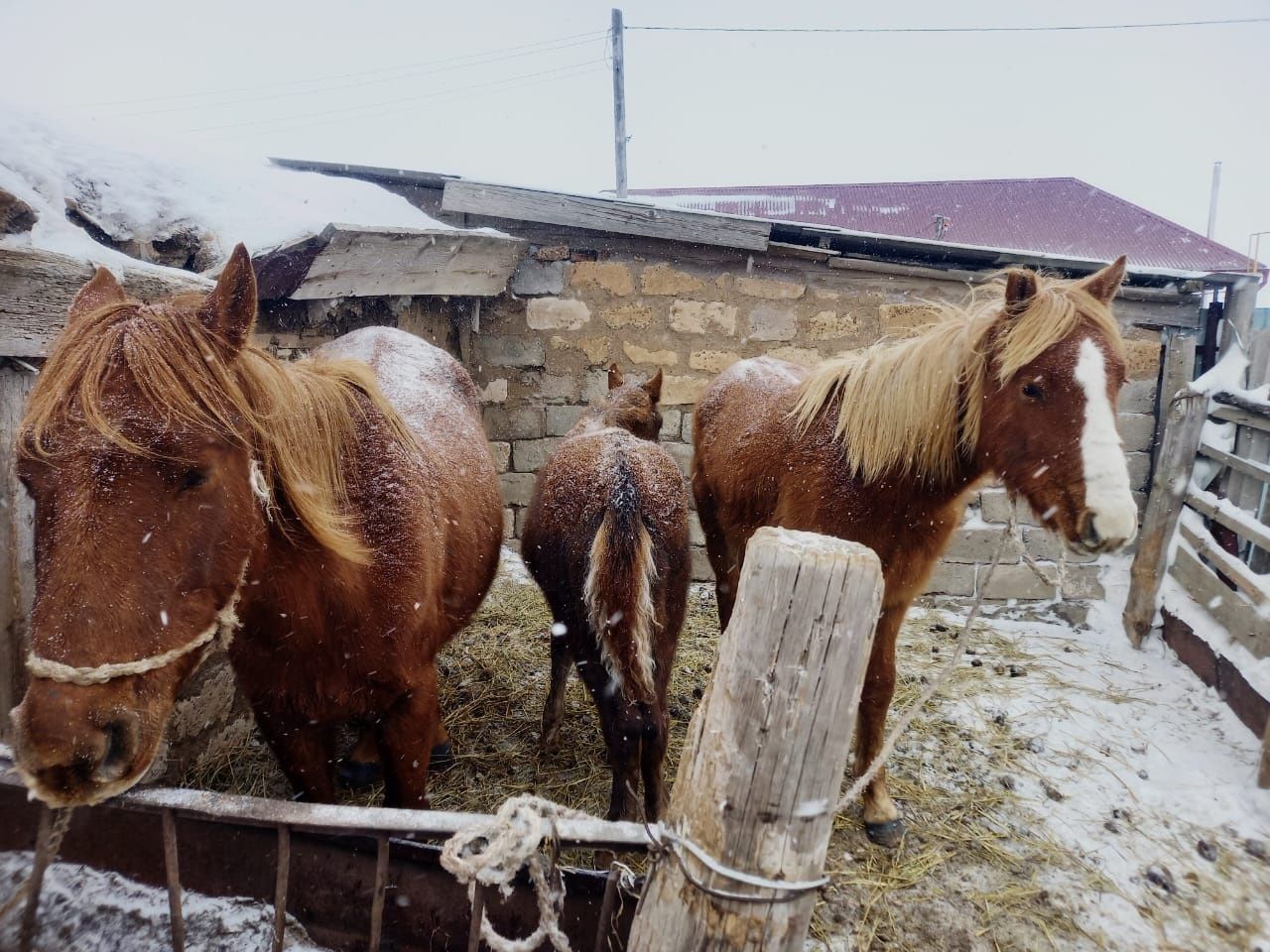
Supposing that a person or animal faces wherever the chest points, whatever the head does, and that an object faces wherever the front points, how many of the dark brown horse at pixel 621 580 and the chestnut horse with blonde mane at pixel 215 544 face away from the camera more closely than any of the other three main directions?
1

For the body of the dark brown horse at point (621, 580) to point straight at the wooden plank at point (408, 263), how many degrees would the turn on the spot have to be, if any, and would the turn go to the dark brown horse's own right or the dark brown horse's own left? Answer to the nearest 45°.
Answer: approximately 45° to the dark brown horse's own left

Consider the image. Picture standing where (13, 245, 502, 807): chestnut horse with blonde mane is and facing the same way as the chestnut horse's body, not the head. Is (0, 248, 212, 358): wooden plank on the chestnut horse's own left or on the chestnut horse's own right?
on the chestnut horse's own right

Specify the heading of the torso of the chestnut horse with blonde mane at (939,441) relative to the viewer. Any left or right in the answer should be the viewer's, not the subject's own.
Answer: facing the viewer and to the right of the viewer

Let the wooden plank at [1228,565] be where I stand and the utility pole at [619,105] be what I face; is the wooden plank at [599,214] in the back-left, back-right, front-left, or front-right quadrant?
front-left

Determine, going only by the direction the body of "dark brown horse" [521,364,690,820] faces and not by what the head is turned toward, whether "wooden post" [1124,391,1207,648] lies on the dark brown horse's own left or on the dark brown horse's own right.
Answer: on the dark brown horse's own right

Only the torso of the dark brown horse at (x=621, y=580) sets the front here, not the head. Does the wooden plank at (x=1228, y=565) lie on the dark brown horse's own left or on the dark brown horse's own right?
on the dark brown horse's own right

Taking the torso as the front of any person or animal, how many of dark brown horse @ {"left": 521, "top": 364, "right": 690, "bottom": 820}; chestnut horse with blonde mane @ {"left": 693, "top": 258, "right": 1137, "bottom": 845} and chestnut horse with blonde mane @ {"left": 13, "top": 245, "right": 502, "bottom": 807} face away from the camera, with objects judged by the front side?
1

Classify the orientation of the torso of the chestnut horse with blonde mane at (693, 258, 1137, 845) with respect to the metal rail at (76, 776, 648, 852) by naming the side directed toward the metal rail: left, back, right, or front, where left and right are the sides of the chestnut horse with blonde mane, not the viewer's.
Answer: right

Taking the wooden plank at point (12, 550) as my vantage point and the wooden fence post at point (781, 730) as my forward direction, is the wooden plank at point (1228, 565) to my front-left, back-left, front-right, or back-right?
front-left

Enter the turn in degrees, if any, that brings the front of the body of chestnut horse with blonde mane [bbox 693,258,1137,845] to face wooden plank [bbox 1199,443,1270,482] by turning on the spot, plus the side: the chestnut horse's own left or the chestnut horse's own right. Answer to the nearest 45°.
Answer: approximately 90° to the chestnut horse's own left

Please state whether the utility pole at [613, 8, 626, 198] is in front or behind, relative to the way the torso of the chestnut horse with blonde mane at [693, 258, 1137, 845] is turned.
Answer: behind

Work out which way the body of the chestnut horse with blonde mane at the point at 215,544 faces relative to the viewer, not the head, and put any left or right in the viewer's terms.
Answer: facing the viewer and to the left of the viewer

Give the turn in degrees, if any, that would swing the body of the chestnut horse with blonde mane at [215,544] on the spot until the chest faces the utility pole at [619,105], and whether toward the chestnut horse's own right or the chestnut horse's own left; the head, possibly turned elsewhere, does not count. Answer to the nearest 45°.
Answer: approximately 180°

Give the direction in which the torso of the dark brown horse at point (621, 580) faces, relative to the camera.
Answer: away from the camera

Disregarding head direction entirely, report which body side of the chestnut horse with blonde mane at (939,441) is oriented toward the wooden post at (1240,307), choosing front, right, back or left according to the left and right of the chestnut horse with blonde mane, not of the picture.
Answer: left

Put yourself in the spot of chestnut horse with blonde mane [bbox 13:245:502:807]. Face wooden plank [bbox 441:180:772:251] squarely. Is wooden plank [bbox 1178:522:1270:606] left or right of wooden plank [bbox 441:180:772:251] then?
right

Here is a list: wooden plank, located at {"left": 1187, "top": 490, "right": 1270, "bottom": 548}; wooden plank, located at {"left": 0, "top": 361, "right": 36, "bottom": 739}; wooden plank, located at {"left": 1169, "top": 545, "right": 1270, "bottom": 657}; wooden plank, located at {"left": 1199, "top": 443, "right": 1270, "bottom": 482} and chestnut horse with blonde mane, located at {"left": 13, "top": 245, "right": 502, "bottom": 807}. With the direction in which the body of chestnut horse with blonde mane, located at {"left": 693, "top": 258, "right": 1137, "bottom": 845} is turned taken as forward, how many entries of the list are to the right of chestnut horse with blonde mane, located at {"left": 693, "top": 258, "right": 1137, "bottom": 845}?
2

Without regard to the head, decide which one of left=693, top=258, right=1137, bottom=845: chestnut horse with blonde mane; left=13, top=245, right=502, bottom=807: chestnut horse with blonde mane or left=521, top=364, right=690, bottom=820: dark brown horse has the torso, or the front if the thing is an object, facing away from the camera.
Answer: the dark brown horse
